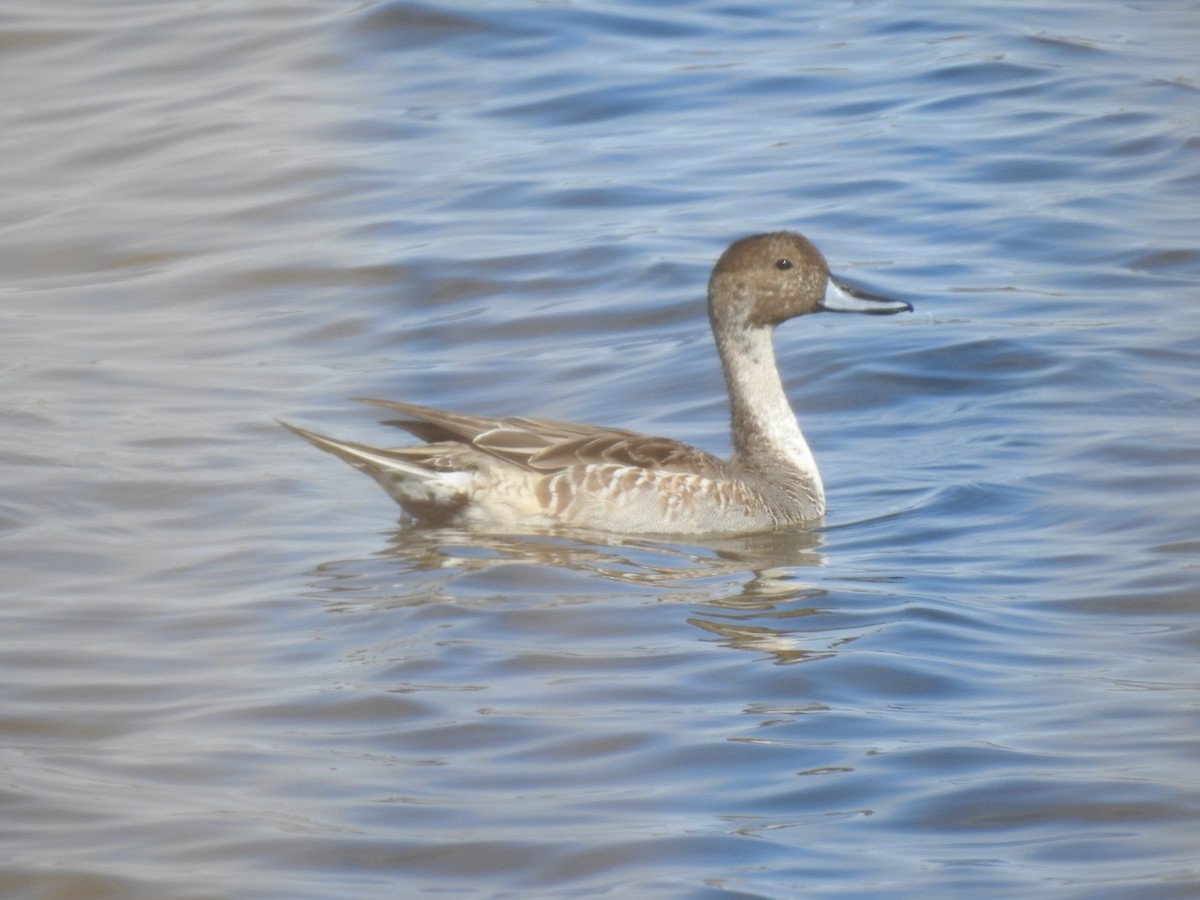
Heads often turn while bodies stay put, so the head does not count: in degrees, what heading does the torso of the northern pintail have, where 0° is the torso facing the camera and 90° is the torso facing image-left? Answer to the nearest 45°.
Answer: approximately 270°
